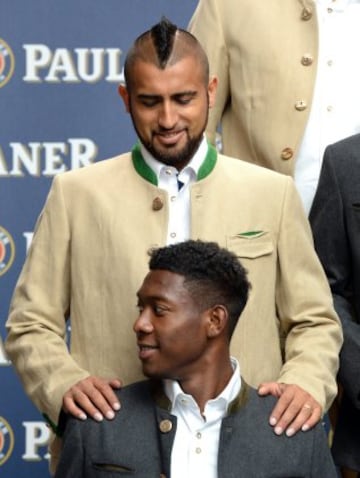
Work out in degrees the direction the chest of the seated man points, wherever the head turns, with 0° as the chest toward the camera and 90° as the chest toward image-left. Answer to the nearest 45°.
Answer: approximately 0°

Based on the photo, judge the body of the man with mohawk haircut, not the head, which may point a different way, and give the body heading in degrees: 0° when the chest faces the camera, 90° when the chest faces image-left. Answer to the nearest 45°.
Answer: approximately 0°

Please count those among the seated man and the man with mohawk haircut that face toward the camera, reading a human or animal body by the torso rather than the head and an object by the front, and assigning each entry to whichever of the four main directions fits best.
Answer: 2

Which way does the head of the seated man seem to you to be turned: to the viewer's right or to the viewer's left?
to the viewer's left
